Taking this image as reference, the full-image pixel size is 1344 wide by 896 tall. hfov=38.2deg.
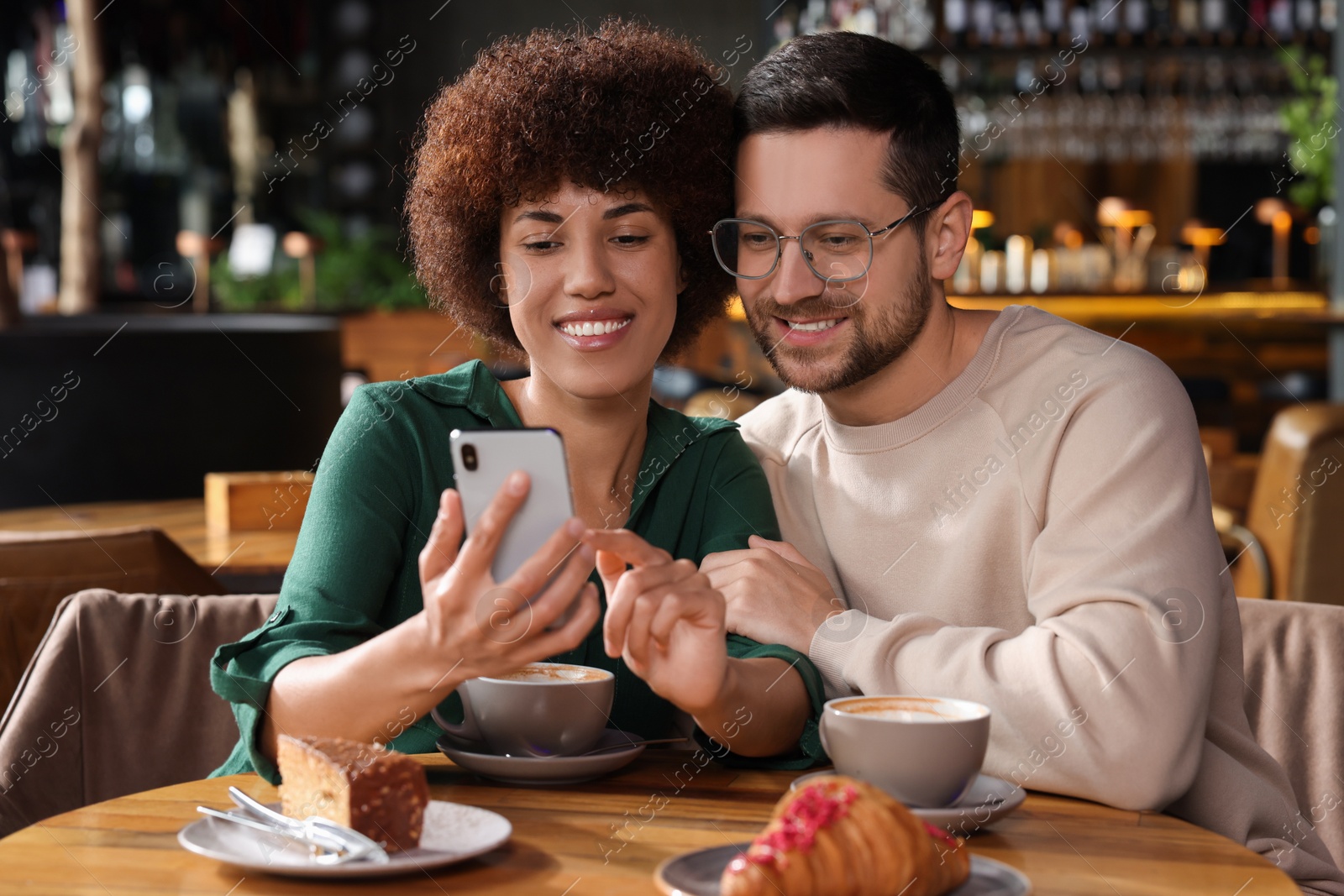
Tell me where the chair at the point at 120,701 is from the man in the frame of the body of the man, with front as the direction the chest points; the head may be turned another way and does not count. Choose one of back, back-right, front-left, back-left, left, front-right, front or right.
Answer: front-right

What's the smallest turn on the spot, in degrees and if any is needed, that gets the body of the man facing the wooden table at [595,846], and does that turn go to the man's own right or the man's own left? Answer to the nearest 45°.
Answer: approximately 45° to the man's own left

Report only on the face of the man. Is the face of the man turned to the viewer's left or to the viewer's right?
to the viewer's left

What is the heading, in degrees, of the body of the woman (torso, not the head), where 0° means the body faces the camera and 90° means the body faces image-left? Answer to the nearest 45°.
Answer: approximately 0°

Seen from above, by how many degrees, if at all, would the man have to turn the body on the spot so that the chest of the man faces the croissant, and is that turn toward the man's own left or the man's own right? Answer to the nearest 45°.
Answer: approximately 45° to the man's own left

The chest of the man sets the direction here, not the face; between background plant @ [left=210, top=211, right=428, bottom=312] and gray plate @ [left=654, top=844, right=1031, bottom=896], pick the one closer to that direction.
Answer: the gray plate

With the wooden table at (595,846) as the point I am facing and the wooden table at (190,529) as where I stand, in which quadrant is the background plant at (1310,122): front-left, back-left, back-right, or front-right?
back-left
